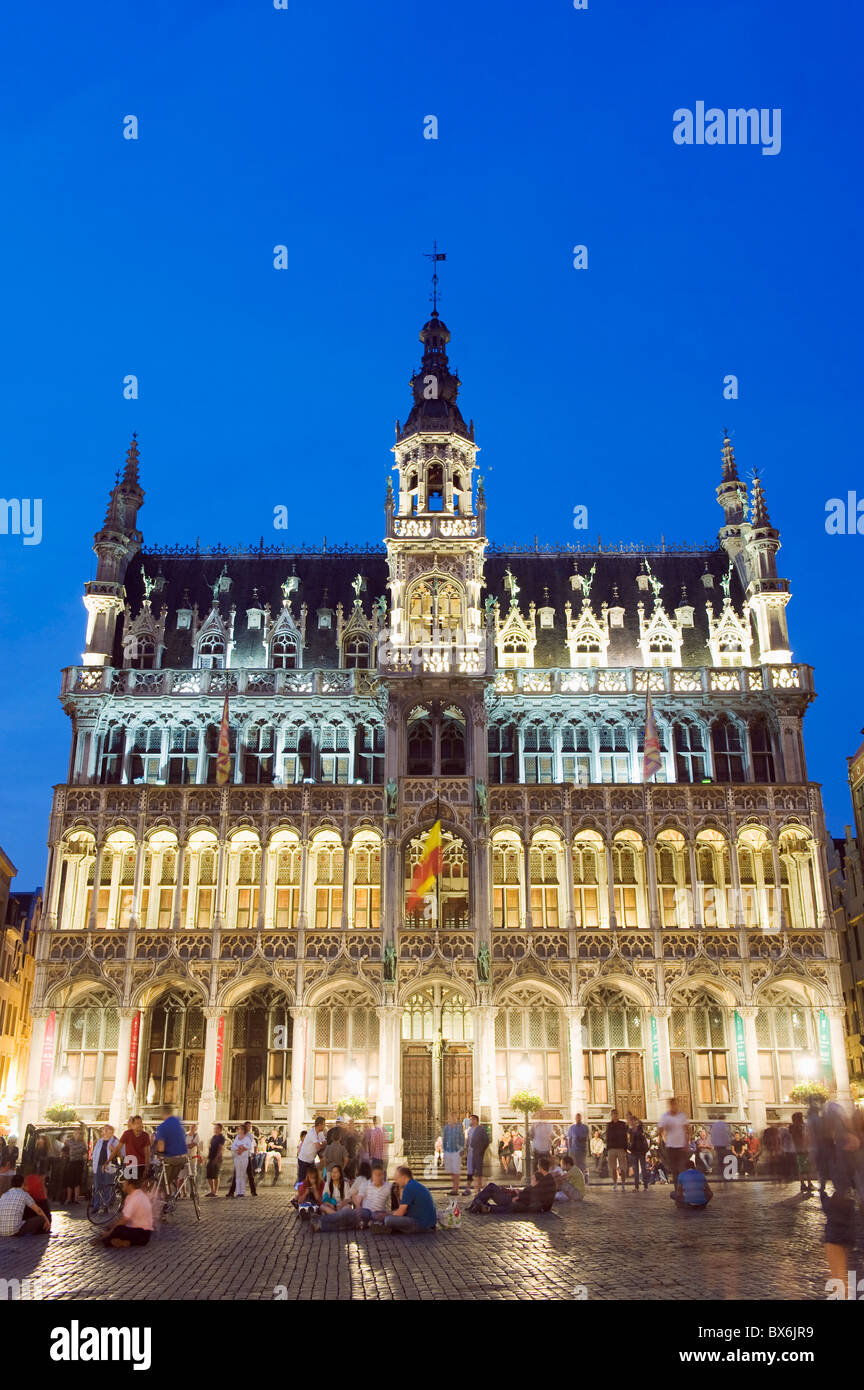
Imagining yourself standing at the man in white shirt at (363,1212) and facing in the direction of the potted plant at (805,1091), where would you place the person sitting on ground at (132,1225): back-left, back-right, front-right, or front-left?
back-left

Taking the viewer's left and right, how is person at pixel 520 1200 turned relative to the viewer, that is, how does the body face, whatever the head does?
facing to the left of the viewer
